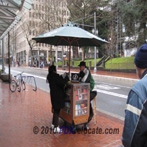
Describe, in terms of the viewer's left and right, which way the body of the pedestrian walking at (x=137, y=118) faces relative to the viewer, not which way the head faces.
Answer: facing away from the viewer and to the left of the viewer

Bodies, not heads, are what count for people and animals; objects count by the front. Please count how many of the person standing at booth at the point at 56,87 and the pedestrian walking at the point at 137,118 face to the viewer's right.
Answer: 1

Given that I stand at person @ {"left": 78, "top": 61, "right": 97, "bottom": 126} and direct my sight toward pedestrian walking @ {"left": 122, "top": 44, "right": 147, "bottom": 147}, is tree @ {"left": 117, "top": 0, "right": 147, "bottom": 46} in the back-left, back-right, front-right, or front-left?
back-left

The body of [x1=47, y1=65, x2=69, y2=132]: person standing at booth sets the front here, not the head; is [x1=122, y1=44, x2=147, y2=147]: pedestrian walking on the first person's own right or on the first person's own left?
on the first person's own right

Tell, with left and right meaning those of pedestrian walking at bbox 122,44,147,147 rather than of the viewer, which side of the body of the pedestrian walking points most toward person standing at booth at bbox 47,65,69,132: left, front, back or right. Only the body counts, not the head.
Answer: front

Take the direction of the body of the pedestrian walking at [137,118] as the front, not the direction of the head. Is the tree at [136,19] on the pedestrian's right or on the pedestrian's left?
on the pedestrian's right

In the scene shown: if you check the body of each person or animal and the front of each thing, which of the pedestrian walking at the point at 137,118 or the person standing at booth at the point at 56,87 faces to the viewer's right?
the person standing at booth
